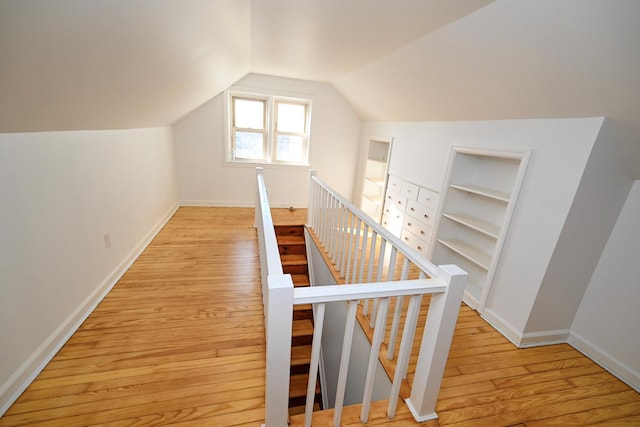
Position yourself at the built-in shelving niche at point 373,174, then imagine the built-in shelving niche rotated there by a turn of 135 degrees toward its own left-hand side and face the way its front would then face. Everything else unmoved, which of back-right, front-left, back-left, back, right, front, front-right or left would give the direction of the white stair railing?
right

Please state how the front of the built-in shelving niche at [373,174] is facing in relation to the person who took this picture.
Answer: facing the viewer and to the left of the viewer

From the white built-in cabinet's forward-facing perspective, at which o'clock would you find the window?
The window is roughly at 2 o'clock from the white built-in cabinet.

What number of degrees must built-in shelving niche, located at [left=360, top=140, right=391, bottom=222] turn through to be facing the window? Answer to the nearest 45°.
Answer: approximately 45° to its right

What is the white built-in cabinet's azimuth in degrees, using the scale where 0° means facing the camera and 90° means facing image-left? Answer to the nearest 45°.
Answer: approximately 45°
